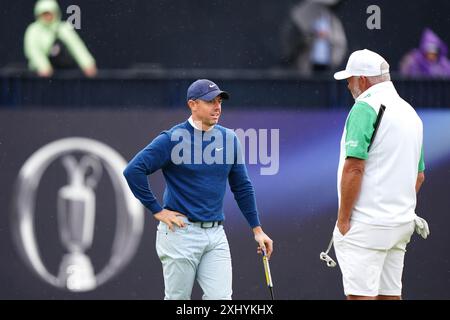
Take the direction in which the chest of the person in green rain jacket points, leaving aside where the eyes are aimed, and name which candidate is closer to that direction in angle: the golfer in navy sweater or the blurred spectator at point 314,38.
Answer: the golfer in navy sweater

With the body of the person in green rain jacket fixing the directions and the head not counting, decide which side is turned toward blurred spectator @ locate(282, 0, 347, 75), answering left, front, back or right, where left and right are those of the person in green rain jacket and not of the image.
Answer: left

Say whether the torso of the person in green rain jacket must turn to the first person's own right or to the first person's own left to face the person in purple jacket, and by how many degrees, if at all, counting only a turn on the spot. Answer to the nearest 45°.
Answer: approximately 90° to the first person's own left

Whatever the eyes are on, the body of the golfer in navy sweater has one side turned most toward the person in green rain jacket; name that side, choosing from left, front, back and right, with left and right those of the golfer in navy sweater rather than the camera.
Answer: back

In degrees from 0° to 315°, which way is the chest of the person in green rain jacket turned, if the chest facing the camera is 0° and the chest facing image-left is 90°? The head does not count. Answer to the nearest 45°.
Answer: approximately 0°

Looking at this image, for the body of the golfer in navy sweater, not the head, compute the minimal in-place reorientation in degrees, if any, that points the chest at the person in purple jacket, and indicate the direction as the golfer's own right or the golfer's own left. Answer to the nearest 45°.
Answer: approximately 90° to the golfer's own left
